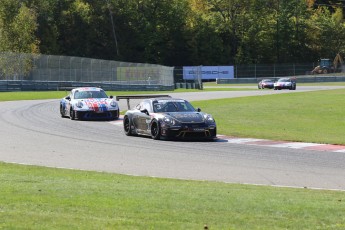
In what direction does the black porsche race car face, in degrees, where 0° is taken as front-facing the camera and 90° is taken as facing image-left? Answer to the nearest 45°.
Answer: approximately 315°

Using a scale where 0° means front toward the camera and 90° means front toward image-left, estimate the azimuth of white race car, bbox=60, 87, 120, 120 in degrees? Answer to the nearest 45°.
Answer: approximately 315°

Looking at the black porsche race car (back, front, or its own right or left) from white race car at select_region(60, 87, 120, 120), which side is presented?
back
